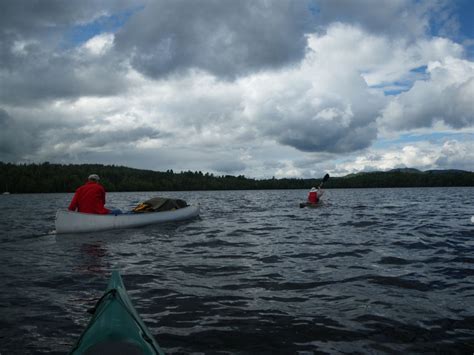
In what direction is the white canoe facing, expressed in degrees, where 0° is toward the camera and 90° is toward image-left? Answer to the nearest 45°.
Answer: approximately 225°
